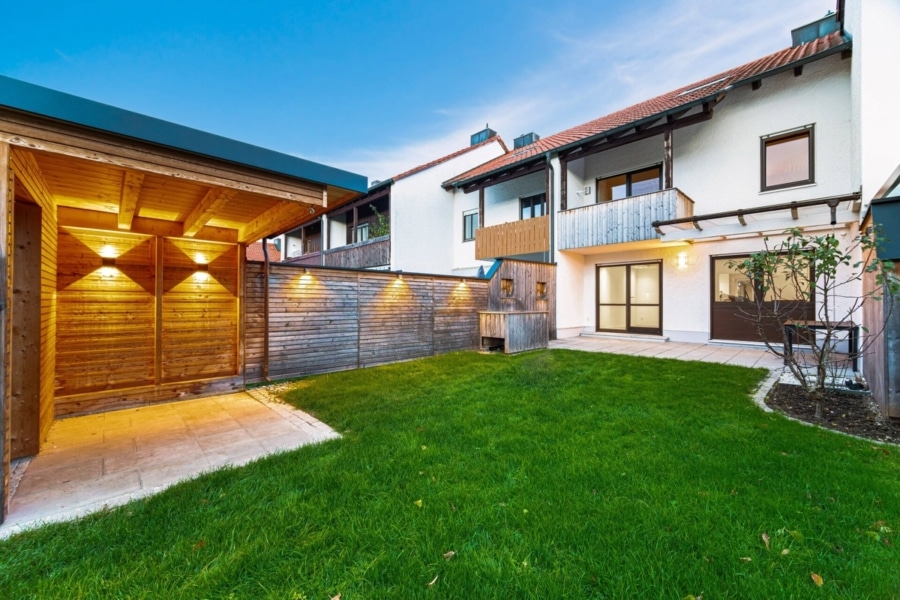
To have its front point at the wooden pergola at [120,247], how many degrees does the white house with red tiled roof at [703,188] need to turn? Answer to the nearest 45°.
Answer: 0° — it already faces it

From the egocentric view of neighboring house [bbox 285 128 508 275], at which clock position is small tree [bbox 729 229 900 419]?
The small tree is roughly at 10 o'clock from the neighboring house.

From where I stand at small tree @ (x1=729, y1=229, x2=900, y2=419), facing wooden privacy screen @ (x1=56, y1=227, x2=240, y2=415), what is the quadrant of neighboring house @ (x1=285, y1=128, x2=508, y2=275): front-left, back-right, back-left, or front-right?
front-right

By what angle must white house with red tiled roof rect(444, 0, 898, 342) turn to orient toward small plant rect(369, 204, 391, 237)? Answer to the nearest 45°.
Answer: approximately 45° to its right

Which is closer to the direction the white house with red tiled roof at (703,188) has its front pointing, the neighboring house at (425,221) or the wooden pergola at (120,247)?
the wooden pergola

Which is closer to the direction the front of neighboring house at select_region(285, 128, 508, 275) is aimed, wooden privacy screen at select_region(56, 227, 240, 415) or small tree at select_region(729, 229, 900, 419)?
the wooden privacy screen

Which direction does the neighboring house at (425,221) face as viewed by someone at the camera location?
facing the viewer and to the left of the viewer

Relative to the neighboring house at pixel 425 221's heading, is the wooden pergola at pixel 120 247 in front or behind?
in front

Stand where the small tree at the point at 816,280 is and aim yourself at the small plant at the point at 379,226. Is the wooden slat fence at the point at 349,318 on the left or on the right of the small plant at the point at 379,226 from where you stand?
left

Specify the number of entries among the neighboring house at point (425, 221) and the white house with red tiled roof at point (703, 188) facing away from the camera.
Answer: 0

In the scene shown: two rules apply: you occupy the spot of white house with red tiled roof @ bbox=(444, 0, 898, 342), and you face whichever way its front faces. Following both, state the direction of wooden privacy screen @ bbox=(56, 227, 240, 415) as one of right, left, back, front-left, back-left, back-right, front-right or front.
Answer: front

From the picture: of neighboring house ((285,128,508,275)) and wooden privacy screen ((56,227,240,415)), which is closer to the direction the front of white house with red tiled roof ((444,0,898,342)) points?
the wooden privacy screen

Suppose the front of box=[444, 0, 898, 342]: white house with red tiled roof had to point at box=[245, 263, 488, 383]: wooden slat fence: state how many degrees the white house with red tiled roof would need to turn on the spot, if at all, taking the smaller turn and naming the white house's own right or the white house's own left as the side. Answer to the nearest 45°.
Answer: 0° — it already faces it
